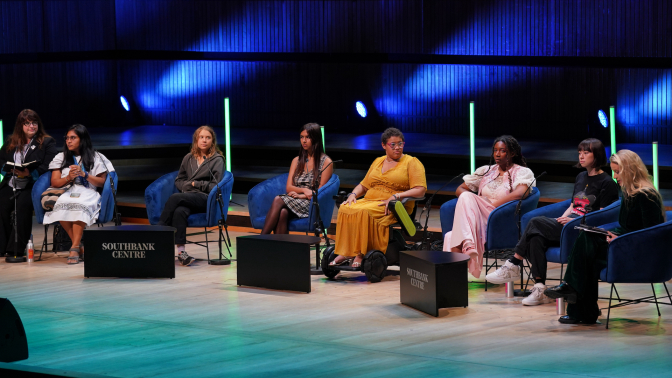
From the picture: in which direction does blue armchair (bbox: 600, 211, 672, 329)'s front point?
to the viewer's left

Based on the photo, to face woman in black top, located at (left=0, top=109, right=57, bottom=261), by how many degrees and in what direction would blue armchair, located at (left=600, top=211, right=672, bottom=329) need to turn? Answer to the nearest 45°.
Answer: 0° — it already faces them

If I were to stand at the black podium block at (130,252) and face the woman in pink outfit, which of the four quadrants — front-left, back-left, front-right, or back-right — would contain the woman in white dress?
back-left

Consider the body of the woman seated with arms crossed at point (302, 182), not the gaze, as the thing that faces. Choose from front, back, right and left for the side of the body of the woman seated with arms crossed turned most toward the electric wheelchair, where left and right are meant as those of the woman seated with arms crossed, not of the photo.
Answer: left

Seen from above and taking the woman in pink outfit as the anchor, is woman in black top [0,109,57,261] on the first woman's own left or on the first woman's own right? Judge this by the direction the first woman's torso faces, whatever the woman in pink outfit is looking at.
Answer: on the first woman's own right

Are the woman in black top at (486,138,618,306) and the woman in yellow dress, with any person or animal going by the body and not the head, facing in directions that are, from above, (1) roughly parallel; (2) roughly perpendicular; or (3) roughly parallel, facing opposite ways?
roughly parallel

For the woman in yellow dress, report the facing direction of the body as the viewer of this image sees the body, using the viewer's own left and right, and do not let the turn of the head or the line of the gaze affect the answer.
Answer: facing the viewer and to the left of the viewer

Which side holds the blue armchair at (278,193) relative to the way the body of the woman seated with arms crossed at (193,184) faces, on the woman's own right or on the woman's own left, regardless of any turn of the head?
on the woman's own left

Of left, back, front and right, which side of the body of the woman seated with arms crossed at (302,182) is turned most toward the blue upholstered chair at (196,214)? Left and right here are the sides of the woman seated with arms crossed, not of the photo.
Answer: right

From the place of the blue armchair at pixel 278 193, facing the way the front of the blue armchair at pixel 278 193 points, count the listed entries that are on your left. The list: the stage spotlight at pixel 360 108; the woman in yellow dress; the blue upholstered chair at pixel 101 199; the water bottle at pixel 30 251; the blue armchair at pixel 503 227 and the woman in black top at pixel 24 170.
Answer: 2

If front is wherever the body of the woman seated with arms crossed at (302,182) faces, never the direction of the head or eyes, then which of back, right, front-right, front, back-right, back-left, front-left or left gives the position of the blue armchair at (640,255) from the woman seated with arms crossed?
left

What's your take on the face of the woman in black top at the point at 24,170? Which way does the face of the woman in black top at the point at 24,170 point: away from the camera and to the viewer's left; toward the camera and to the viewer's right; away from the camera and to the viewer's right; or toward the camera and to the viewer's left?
toward the camera and to the viewer's right

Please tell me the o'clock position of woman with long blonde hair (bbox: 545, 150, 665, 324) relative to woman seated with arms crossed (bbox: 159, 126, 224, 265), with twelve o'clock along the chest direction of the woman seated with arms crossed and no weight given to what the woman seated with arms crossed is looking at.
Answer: The woman with long blonde hair is roughly at 9 o'clock from the woman seated with arms crossed.

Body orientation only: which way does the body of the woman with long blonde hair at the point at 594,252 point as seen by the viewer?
to the viewer's left

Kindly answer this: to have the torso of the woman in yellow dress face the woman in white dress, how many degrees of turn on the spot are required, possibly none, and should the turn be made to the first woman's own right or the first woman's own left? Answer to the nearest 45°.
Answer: approximately 45° to the first woman's own right

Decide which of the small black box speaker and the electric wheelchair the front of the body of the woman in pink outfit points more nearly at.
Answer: the small black box speaker
